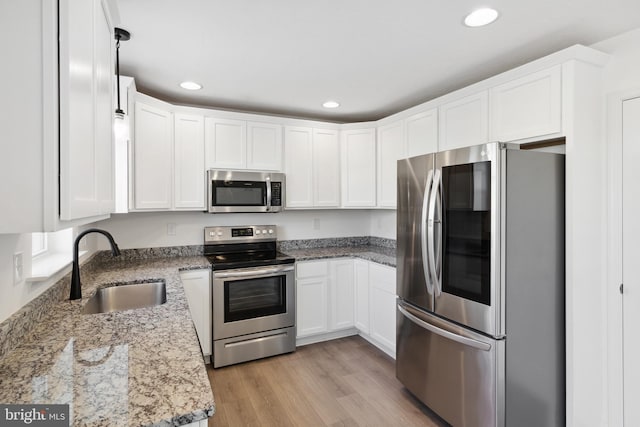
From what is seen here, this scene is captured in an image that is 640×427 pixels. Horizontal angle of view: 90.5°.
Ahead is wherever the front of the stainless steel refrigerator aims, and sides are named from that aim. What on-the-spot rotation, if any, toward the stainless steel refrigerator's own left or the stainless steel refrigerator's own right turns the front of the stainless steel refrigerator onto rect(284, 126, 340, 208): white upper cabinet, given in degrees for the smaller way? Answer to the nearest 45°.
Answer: approximately 90° to the stainless steel refrigerator's own right

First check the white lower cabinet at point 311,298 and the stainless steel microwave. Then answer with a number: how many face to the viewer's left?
0

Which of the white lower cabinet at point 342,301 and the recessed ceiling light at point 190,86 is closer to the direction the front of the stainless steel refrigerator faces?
the recessed ceiling light

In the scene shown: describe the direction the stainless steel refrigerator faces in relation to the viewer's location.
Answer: facing the viewer and to the left of the viewer

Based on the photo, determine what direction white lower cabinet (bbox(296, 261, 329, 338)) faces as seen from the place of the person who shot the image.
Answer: facing the viewer and to the right of the viewer

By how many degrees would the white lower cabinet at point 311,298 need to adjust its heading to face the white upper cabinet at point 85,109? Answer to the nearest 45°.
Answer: approximately 45° to its right

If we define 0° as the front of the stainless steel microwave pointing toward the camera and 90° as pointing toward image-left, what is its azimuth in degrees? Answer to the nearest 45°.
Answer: approximately 0°
